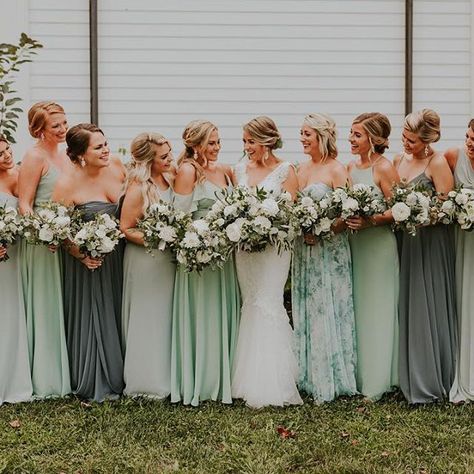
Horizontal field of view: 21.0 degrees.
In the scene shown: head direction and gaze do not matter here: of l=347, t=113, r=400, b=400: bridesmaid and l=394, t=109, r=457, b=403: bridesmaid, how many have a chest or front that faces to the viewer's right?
0

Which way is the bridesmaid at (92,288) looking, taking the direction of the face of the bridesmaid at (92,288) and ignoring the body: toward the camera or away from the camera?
toward the camera

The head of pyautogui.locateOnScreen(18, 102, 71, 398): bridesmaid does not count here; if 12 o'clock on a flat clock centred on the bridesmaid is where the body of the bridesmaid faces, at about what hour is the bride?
The bride is roughly at 11 o'clock from the bridesmaid.

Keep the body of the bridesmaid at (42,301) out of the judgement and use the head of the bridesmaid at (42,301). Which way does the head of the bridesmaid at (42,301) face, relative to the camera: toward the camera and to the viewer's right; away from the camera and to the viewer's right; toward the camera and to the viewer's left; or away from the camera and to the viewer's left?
toward the camera and to the viewer's right

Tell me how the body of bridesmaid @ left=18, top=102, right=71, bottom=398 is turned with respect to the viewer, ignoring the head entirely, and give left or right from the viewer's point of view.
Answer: facing the viewer and to the right of the viewer

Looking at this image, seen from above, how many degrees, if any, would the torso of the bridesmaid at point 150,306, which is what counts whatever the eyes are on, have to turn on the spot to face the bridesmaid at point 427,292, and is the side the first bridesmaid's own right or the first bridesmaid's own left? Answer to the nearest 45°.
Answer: approximately 45° to the first bridesmaid's own left

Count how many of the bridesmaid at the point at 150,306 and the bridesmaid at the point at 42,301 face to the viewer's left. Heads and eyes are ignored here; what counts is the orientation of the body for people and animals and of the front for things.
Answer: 0

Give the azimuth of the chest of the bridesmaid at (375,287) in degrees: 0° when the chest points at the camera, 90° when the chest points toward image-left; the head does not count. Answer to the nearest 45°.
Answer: approximately 45°

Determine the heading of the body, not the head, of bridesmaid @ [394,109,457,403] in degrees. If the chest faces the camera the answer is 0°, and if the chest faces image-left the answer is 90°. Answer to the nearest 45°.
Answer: approximately 45°

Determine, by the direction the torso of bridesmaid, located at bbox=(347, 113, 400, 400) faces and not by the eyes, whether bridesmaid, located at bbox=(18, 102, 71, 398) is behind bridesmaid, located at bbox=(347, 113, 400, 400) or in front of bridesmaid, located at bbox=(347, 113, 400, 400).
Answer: in front

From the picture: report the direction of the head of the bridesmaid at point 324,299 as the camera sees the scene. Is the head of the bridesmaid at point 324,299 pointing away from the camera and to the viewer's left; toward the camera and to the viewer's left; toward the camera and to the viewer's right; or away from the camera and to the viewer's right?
toward the camera and to the viewer's left

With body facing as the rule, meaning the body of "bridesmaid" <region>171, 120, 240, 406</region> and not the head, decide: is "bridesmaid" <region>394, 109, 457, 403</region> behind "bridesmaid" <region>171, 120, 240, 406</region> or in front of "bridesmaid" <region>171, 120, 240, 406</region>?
in front

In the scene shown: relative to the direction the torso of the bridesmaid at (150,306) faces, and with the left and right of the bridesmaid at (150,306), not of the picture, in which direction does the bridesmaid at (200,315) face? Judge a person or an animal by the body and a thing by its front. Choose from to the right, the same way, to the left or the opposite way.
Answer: the same way

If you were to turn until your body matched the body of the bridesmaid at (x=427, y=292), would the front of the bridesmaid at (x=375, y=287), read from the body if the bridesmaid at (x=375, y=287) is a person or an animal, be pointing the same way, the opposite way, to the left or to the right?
the same way

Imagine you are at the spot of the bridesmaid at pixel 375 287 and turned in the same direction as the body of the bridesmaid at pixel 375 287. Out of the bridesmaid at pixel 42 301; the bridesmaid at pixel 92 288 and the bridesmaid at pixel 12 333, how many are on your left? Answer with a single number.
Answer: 0

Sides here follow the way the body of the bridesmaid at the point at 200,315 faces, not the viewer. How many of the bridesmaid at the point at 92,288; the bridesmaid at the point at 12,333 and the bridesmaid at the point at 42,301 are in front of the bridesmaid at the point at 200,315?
0
